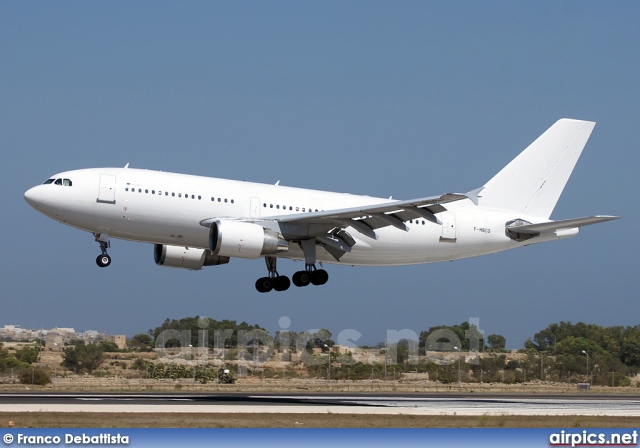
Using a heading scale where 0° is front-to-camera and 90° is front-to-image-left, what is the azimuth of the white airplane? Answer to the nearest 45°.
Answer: approximately 90°
